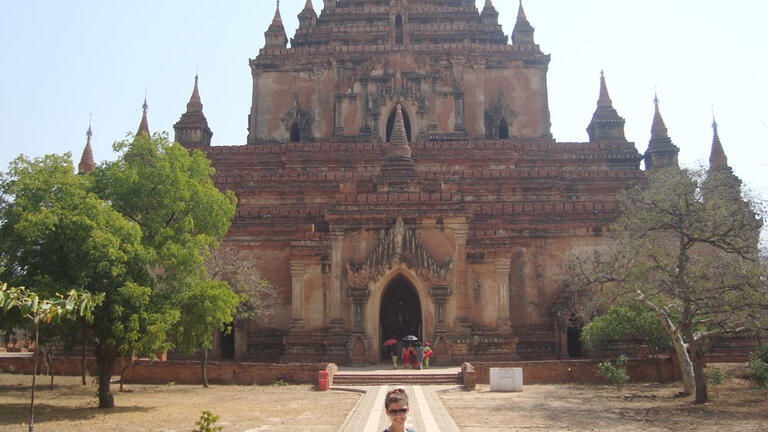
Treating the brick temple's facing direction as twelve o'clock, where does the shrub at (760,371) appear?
The shrub is roughly at 11 o'clock from the brick temple.

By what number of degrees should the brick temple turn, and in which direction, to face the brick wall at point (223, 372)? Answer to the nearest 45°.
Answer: approximately 45° to its right

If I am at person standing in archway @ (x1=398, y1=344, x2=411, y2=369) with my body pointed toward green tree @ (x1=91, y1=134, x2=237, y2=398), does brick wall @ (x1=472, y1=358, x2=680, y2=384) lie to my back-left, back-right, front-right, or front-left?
back-left

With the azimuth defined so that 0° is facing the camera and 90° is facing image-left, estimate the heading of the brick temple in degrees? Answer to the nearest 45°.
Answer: approximately 0°

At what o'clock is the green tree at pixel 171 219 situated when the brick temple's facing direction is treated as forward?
The green tree is roughly at 1 o'clock from the brick temple.

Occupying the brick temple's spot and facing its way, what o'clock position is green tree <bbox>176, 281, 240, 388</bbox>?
The green tree is roughly at 1 o'clock from the brick temple.

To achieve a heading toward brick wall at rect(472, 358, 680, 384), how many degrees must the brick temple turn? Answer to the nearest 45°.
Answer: approximately 45° to its left
